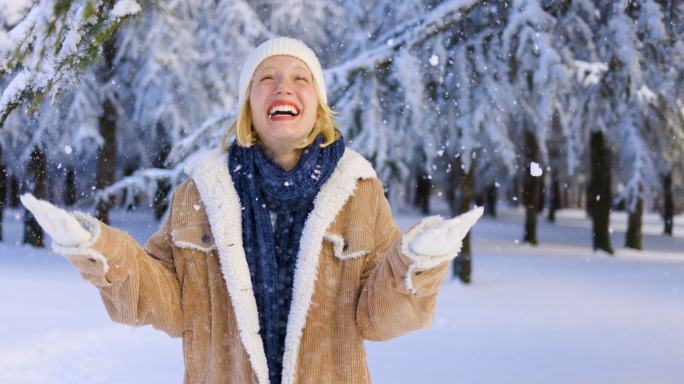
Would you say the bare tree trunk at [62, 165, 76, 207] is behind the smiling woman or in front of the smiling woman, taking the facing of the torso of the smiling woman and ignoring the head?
behind

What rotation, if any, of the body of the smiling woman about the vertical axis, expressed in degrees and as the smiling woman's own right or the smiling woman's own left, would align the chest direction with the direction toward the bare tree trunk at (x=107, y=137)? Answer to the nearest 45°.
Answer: approximately 180°

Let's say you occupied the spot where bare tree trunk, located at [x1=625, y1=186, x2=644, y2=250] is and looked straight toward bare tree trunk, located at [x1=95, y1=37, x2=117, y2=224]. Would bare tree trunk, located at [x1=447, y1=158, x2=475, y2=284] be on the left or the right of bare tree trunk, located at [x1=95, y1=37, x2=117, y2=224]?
left

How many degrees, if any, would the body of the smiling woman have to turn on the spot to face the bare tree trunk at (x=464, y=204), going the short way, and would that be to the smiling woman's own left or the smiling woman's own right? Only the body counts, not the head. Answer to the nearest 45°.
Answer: approximately 180°

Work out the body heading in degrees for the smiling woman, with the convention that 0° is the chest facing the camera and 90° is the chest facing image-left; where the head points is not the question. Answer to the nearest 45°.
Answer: approximately 0°

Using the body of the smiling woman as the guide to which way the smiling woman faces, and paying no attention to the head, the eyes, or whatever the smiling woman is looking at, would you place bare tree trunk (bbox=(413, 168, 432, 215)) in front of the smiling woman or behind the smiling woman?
behind

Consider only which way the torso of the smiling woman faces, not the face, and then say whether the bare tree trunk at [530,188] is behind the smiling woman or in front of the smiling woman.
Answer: behind

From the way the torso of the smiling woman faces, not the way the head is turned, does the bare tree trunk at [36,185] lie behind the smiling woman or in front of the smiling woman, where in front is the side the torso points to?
behind
